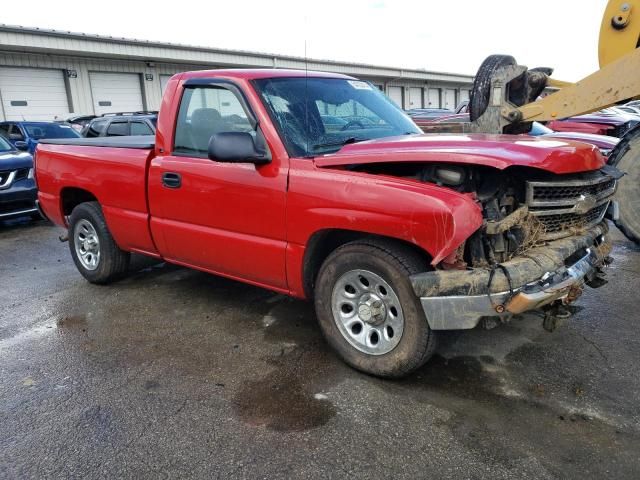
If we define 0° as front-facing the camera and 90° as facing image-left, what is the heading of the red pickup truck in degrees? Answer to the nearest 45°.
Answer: approximately 315°

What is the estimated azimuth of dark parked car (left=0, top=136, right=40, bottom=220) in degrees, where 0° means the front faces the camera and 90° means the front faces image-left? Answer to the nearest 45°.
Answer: approximately 315°

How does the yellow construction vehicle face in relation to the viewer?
to the viewer's left

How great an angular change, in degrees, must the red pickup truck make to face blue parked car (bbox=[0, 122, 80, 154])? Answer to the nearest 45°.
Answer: approximately 180°

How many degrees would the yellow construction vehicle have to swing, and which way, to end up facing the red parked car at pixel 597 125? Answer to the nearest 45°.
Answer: approximately 90° to its right

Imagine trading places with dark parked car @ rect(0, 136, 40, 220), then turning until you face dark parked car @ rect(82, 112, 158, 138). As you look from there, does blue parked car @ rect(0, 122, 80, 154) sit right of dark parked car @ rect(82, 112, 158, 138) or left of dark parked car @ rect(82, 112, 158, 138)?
left

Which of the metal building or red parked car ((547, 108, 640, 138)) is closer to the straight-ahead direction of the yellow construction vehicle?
the metal building

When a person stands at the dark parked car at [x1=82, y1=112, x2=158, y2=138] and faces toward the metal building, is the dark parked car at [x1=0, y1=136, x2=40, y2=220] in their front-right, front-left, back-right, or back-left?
back-right
